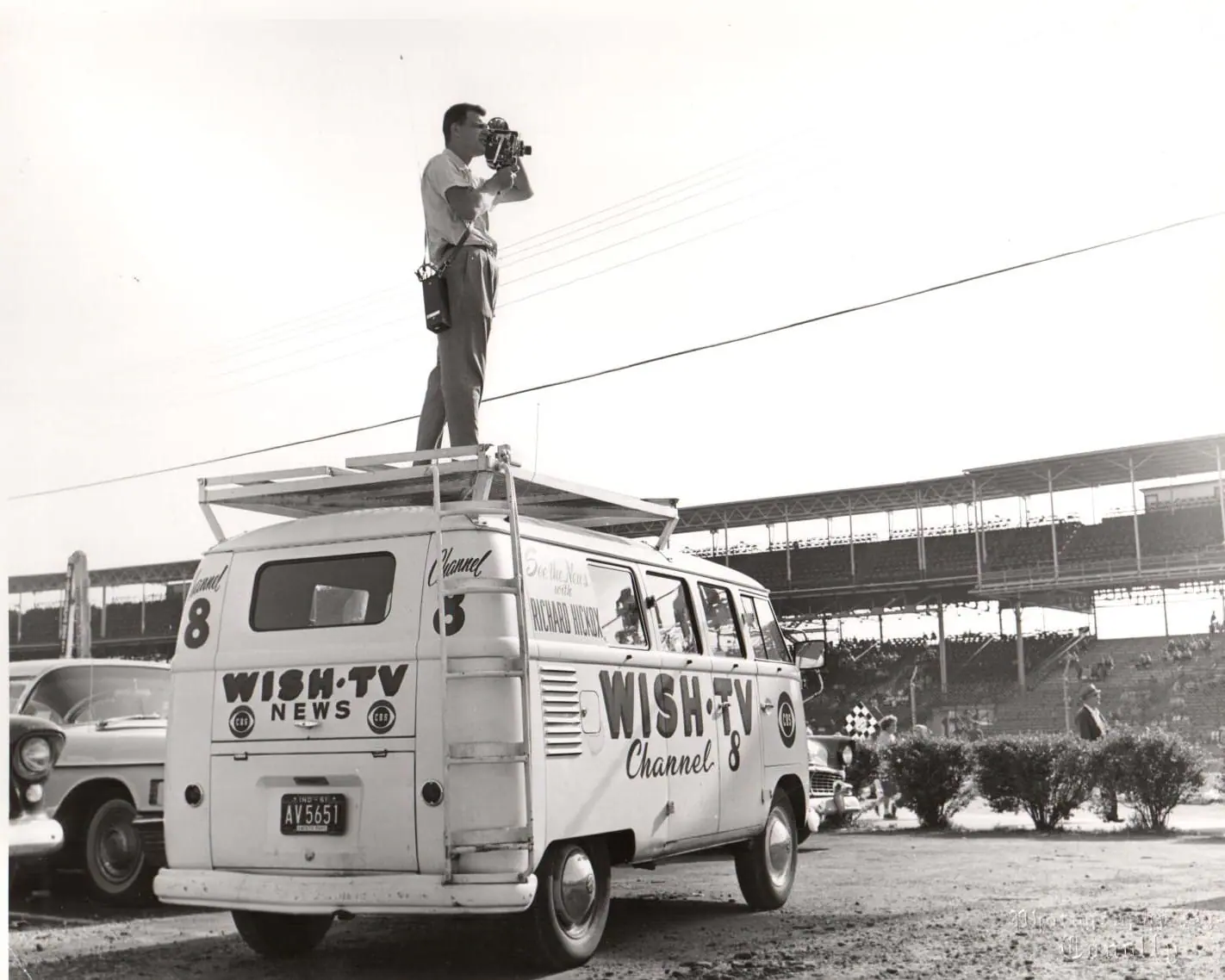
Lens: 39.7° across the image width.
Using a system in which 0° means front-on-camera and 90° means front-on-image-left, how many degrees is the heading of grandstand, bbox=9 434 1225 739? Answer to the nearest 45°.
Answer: approximately 45°

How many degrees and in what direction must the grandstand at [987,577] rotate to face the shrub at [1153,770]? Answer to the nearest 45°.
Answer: approximately 45° to its left

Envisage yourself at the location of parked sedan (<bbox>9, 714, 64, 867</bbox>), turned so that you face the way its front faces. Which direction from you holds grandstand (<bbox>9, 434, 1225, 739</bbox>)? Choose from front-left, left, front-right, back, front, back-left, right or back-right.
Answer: left

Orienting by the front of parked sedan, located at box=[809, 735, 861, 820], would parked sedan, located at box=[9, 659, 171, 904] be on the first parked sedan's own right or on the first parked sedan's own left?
on the first parked sedan's own right

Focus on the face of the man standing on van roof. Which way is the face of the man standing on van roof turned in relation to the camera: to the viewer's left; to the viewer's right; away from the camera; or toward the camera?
to the viewer's right
